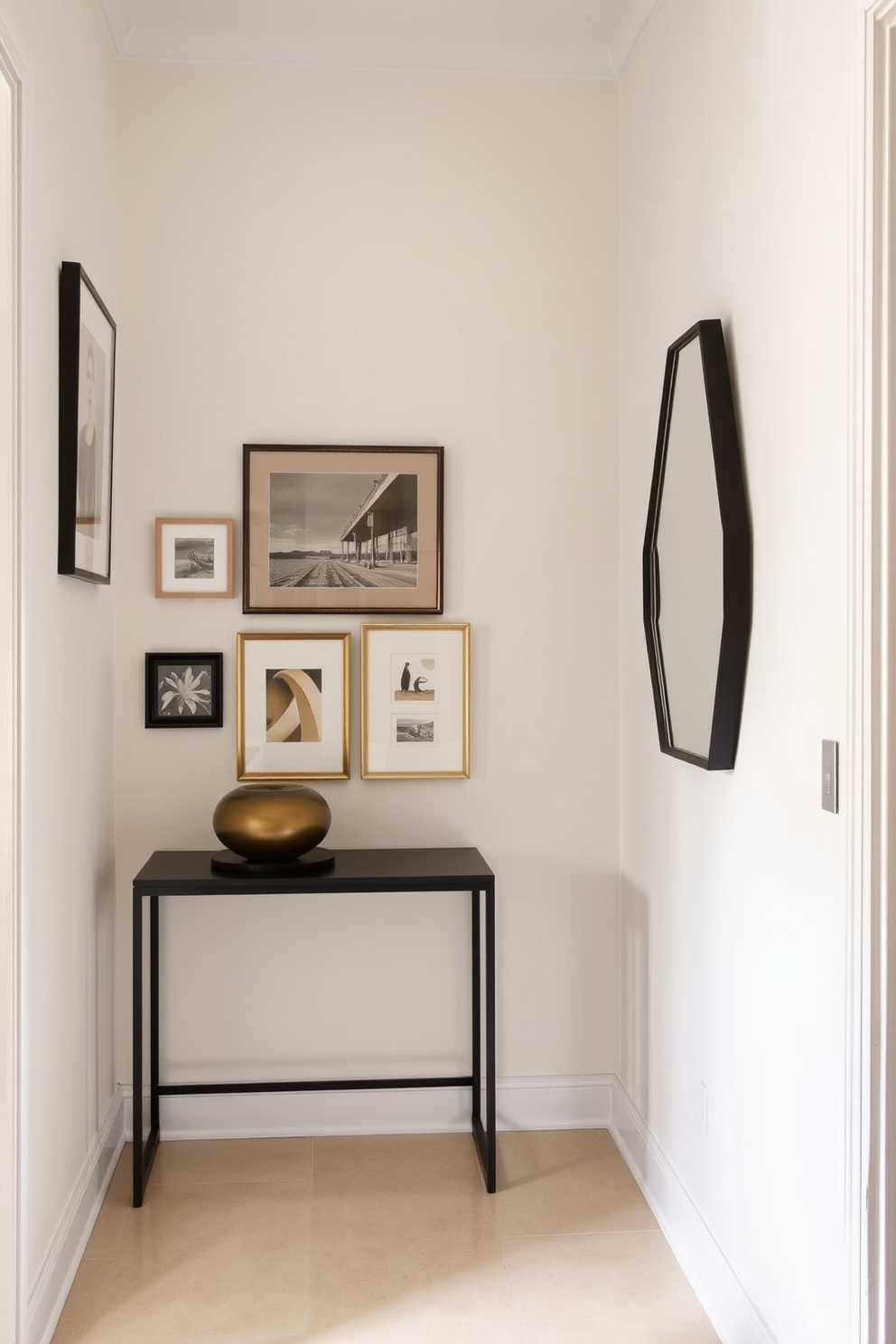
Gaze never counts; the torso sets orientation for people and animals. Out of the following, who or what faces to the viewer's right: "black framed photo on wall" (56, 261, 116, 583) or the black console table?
the black framed photo on wall

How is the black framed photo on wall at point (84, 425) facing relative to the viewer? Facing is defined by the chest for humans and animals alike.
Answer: to the viewer's right

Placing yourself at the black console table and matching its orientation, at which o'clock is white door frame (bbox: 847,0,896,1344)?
The white door frame is roughly at 11 o'clock from the black console table.

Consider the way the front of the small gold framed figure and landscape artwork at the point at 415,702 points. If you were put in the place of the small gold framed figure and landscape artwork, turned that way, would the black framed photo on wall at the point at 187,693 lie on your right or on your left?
on your right

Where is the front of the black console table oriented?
toward the camera

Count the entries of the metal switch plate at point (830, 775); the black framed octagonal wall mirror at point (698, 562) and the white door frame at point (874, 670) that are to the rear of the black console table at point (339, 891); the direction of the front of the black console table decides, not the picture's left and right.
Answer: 0

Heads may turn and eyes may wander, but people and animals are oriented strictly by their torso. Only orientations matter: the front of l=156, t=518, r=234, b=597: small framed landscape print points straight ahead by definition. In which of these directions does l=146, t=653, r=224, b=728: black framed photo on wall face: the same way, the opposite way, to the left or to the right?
the same way

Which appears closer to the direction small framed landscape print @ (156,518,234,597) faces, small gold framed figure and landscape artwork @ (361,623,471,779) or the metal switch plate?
the metal switch plate

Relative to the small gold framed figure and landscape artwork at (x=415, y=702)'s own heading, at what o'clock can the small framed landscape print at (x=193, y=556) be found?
the small framed landscape print at (x=193, y=556) is roughly at 3 o'clock from the small gold framed figure and landscape artwork at (x=415, y=702).

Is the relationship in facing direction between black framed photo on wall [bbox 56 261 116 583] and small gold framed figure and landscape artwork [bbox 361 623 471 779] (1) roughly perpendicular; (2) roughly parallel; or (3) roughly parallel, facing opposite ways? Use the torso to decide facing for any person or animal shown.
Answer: roughly perpendicular

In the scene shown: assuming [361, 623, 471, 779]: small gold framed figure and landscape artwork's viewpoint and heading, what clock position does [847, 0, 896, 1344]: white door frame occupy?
The white door frame is roughly at 11 o'clock from the small gold framed figure and landscape artwork.

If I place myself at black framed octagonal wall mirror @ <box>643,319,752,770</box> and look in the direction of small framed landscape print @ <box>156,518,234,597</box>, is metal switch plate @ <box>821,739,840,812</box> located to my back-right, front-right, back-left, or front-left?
back-left

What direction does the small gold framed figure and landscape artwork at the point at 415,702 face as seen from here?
toward the camera

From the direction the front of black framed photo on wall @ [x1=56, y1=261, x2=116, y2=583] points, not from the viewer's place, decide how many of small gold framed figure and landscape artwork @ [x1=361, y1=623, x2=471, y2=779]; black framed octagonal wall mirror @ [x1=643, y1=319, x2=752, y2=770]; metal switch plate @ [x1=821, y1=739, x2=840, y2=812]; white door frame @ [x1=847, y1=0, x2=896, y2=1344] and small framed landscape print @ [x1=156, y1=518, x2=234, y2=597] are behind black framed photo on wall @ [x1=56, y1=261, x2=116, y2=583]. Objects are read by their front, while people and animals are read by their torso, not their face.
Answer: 0

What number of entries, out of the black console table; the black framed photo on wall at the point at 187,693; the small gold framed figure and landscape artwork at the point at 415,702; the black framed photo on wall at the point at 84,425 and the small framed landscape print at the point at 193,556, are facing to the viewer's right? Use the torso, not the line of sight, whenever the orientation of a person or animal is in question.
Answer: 1

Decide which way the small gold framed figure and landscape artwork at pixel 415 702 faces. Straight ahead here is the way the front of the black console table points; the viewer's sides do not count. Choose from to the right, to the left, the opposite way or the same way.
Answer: the same way

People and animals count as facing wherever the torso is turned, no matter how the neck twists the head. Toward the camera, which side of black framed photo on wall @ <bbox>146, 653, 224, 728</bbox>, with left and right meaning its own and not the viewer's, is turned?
front
